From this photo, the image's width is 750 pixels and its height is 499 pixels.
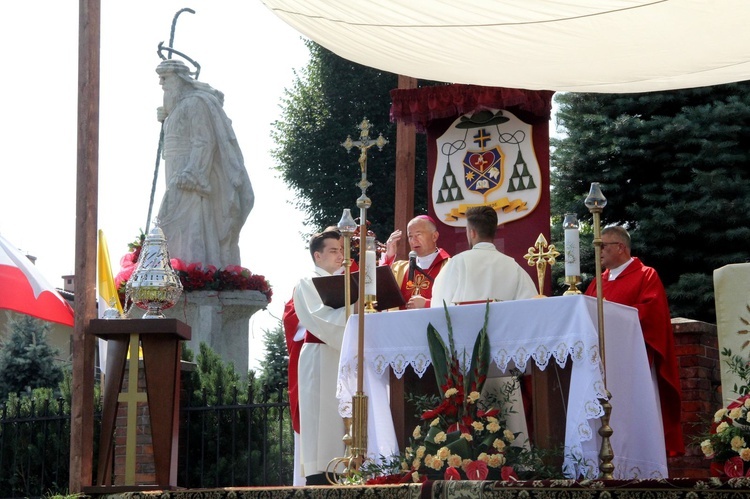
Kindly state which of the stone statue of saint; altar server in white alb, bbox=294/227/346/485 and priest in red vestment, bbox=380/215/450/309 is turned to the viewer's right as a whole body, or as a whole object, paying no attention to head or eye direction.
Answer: the altar server in white alb

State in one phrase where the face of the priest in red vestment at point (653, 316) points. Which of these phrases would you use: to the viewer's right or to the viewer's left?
to the viewer's left

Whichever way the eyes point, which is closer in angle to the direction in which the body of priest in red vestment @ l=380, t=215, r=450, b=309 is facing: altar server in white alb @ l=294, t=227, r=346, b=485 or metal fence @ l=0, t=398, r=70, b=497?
the altar server in white alb

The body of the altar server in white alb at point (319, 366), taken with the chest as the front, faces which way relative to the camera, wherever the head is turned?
to the viewer's right

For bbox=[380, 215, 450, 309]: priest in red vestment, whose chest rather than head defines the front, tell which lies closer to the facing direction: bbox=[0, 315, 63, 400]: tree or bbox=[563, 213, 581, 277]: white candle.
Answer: the white candle

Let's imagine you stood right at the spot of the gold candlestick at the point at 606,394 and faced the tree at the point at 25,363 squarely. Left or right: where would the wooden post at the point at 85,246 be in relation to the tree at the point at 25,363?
left

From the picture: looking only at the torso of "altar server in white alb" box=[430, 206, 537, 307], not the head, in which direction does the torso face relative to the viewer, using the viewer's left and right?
facing away from the viewer

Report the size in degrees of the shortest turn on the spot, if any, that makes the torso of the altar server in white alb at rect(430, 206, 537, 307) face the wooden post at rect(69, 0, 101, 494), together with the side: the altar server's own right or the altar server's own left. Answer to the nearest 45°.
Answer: approximately 90° to the altar server's own left

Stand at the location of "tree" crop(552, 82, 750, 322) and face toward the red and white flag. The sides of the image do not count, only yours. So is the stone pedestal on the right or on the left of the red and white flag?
right

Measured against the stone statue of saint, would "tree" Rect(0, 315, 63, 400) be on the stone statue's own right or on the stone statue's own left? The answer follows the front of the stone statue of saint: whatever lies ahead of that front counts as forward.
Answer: on the stone statue's own right

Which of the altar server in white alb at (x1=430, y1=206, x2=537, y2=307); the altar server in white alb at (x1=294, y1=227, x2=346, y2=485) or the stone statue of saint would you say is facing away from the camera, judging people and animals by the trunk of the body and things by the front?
the altar server in white alb at (x1=430, y1=206, x2=537, y2=307)

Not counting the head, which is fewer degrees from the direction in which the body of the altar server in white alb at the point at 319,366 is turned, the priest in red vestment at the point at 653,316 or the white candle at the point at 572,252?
the priest in red vestment
